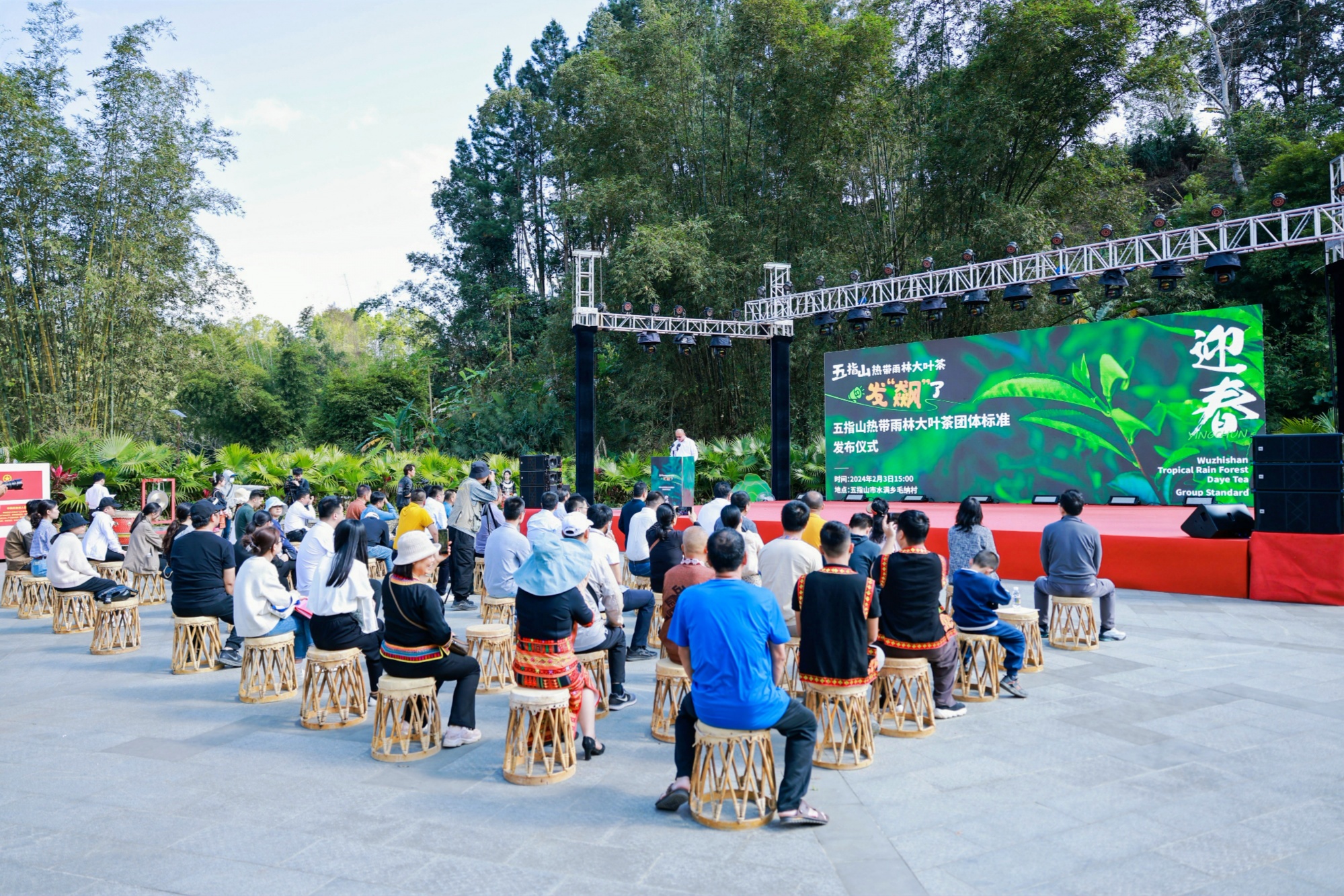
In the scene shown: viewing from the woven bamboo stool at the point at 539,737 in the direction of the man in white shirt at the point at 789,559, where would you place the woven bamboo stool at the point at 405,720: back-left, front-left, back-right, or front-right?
back-left

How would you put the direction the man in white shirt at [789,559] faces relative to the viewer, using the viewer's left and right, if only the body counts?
facing away from the viewer

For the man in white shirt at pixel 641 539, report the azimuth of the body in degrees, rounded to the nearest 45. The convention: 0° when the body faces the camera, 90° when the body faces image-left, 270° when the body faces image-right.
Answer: approximately 225°

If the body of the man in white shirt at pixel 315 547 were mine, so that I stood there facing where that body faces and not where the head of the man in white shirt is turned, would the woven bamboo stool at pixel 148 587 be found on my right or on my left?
on my left

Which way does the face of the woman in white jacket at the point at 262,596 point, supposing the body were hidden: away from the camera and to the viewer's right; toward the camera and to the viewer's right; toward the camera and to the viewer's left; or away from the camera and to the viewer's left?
away from the camera and to the viewer's right

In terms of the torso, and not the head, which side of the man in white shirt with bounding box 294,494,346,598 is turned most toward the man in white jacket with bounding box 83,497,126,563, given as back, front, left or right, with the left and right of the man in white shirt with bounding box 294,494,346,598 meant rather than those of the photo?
left

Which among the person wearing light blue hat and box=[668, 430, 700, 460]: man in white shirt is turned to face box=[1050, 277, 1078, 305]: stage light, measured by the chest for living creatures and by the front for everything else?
the person wearing light blue hat

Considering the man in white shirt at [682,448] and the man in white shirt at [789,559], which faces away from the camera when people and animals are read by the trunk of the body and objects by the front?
the man in white shirt at [789,559]

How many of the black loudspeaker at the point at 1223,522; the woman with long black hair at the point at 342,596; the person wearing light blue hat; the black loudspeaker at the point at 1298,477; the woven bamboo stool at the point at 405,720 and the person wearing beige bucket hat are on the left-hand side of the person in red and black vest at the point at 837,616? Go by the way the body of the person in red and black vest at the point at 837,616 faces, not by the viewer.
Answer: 4

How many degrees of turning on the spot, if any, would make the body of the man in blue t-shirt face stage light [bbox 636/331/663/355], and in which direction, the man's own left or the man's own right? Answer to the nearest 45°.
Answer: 0° — they already face it

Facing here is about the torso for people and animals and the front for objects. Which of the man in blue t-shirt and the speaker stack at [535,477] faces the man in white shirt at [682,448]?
the man in blue t-shirt

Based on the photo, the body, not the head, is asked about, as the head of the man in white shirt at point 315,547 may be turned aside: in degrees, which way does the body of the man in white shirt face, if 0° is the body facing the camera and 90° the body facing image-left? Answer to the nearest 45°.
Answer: approximately 225°

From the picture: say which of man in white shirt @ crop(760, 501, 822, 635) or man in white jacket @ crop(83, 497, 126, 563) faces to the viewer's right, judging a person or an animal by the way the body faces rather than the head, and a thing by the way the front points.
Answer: man in white jacket @ crop(83, 497, 126, 563)

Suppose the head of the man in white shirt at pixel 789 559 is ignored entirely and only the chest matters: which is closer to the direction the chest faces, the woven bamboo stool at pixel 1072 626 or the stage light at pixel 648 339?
the stage light

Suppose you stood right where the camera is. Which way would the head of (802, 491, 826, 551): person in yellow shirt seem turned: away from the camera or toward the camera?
away from the camera

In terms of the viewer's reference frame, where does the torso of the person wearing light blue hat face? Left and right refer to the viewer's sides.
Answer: facing away from the viewer and to the right of the viewer

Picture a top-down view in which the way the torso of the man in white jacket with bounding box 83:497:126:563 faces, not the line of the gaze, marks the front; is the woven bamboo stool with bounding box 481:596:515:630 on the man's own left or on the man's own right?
on the man's own right

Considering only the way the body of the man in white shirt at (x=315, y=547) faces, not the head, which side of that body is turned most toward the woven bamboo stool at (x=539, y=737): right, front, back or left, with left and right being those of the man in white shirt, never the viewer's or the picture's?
right

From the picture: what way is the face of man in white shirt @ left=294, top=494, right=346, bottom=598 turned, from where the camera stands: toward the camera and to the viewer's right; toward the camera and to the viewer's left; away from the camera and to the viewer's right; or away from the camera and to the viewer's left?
away from the camera and to the viewer's right

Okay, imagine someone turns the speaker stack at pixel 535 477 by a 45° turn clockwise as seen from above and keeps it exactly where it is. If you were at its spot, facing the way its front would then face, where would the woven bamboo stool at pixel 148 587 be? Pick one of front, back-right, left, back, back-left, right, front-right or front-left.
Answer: front-left

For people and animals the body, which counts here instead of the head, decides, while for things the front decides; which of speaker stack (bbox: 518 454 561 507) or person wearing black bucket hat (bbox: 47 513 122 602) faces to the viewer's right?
the person wearing black bucket hat

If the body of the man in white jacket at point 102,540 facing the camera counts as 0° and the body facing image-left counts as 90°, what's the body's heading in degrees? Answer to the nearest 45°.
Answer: approximately 270°
